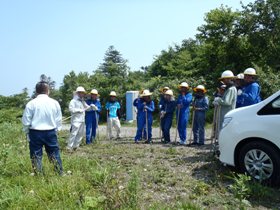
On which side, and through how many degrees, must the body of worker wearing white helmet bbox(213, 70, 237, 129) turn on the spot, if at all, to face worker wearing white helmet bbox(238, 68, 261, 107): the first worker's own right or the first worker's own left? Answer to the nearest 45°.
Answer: approximately 135° to the first worker's own left

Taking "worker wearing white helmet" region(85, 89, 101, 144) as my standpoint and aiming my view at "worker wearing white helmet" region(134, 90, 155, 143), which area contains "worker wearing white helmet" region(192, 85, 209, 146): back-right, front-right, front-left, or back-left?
front-right

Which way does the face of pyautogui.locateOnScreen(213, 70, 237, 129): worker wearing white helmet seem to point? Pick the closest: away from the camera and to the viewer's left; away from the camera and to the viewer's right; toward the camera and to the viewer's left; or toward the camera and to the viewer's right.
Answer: toward the camera and to the viewer's left

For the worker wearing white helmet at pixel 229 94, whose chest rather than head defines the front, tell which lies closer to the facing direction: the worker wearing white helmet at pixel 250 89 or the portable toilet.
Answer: the portable toilet

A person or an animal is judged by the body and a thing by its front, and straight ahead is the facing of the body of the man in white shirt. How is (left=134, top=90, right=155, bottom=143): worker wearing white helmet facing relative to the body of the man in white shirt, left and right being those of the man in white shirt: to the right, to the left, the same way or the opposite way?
the opposite way

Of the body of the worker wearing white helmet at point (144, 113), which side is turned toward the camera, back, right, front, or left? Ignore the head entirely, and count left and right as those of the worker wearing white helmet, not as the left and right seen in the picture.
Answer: front

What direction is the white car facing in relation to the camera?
to the viewer's left

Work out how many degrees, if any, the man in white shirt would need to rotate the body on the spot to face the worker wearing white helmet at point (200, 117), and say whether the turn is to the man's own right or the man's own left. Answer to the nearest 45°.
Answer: approximately 45° to the man's own right

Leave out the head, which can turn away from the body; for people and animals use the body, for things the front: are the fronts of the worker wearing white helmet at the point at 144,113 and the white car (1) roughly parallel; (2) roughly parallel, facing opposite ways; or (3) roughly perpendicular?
roughly perpendicular

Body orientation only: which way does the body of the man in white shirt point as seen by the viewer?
away from the camera

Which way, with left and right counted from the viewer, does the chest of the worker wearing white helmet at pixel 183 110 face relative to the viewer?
facing the viewer and to the left of the viewer

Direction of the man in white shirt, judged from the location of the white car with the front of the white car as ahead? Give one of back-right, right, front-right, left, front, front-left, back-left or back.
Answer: front

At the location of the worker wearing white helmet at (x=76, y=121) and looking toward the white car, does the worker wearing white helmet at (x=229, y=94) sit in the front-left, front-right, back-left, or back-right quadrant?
front-left

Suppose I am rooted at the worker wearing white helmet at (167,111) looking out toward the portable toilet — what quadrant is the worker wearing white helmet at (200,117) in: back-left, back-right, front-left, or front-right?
back-right

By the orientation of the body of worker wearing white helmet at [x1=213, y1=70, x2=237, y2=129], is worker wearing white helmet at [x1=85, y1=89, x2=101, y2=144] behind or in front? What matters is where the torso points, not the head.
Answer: in front

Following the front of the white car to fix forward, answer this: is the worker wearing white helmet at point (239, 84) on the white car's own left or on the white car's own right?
on the white car's own right

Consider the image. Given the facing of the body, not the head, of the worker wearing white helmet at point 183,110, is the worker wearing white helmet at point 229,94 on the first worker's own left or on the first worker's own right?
on the first worker's own left

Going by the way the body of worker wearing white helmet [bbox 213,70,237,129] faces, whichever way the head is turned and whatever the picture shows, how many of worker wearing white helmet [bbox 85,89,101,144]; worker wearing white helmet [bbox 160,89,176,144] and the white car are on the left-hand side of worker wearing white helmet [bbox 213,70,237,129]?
1

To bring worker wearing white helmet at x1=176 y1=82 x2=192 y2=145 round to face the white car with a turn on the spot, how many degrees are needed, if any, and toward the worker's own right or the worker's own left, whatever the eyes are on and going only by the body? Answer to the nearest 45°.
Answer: approximately 45° to the worker's own left
